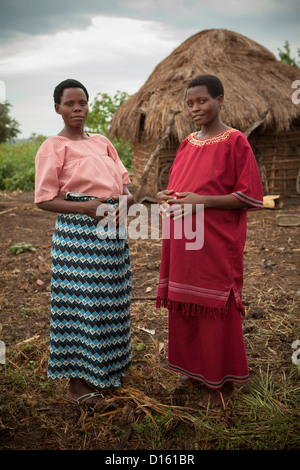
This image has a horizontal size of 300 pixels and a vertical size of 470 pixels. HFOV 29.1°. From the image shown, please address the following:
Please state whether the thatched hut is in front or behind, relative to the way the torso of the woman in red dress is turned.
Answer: behind

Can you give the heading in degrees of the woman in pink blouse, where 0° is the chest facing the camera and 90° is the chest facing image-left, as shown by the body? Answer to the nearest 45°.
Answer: approximately 315°

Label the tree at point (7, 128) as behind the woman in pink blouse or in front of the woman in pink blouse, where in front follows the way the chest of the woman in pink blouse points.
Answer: behind

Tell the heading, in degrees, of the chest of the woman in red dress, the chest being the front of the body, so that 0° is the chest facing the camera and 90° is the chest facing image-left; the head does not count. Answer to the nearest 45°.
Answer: approximately 45°
